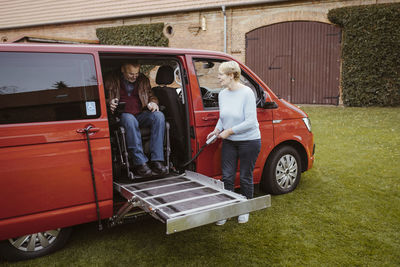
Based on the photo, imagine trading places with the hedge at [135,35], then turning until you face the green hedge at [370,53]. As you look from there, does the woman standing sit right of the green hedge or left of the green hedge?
right

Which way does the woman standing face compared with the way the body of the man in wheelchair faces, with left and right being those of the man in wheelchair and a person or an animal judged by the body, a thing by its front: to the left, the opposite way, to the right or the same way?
to the right

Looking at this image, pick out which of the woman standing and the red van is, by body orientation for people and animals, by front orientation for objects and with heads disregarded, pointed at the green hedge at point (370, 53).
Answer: the red van

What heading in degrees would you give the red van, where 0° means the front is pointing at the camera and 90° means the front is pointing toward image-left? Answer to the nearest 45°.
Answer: approximately 225°

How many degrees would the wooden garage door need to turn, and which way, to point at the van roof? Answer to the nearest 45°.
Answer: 0° — it already faces it

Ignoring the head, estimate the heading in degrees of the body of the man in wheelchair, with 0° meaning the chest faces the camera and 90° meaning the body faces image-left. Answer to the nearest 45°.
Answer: approximately 315°

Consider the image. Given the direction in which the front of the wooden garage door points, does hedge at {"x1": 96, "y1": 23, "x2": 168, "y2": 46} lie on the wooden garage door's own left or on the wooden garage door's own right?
on the wooden garage door's own right

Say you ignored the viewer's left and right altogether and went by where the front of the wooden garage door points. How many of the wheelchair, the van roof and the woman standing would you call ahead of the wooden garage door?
3

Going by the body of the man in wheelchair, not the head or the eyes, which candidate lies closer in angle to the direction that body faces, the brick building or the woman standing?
the woman standing

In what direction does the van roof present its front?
to the viewer's right
